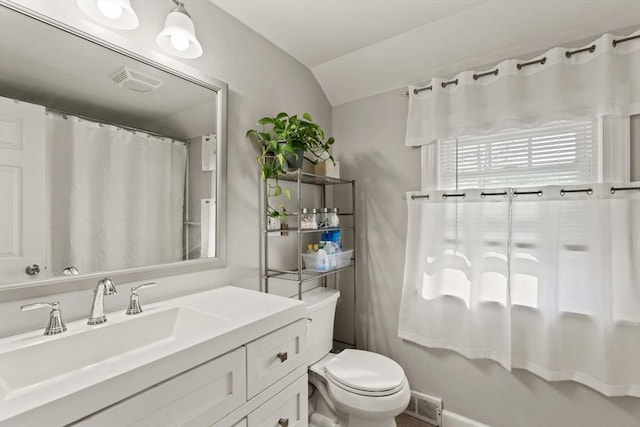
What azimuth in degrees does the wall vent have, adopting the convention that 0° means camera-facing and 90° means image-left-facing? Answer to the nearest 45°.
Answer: approximately 45°

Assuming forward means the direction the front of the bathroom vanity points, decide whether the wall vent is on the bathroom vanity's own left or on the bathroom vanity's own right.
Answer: on the bathroom vanity's own left

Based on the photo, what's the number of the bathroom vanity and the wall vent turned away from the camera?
0

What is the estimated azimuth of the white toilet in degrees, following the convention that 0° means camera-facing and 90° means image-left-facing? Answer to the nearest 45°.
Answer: approximately 315°

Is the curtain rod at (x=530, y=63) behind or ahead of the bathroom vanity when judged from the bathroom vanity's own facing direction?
ahead

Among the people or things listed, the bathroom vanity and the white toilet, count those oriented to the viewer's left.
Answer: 0

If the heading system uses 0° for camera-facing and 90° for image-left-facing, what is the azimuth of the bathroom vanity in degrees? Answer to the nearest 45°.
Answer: approximately 315°

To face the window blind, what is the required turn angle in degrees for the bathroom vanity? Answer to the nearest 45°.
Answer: approximately 45° to its left

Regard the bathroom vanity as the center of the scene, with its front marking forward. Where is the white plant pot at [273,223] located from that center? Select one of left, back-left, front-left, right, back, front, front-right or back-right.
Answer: left
